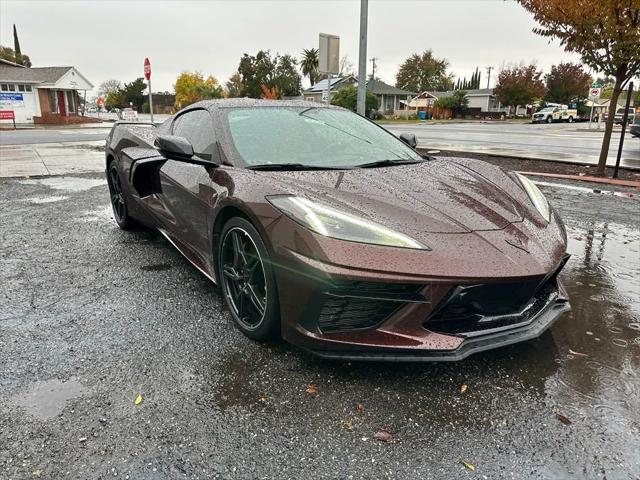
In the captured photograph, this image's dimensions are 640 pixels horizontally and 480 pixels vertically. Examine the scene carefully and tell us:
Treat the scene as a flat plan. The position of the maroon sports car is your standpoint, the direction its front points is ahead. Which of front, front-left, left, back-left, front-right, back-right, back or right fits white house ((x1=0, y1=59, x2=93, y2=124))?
back

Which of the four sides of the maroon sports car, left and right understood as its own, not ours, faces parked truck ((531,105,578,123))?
left

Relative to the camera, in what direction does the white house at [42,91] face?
facing the viewer and to the right of the viewer

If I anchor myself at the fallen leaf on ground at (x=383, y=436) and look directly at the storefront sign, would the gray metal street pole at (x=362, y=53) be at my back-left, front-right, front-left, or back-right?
front-right

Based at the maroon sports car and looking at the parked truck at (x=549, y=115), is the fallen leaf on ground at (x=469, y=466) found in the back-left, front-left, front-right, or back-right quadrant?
back-right

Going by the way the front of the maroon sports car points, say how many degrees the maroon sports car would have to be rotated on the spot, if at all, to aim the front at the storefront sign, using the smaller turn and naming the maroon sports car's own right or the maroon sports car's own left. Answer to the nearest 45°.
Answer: approximately 180°

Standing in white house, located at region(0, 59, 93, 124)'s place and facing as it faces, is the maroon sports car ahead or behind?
ahead

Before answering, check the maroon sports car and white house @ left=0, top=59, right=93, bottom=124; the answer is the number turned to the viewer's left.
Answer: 0

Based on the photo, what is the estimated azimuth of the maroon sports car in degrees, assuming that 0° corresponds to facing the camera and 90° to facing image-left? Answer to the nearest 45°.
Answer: approximately 315°
